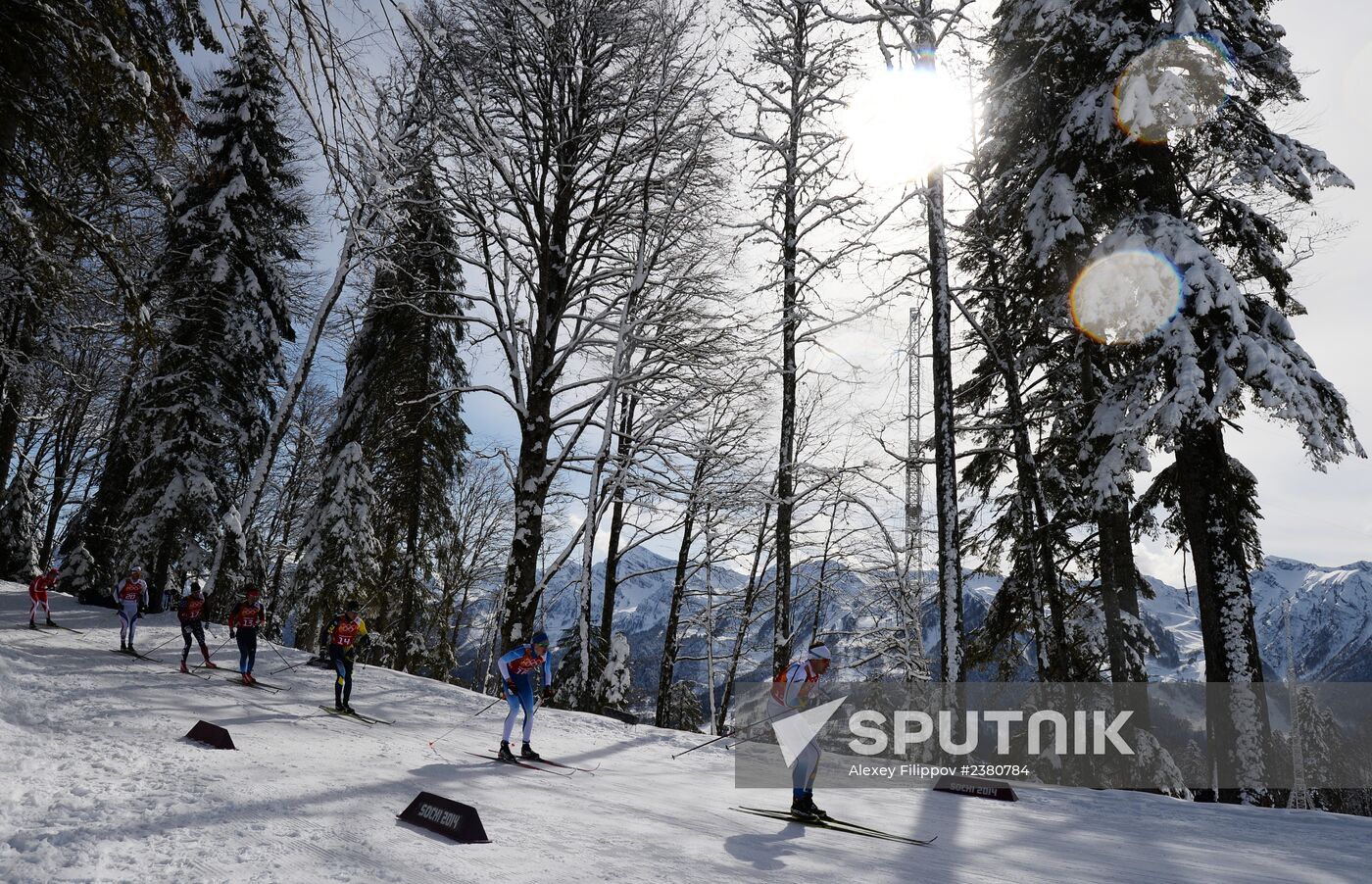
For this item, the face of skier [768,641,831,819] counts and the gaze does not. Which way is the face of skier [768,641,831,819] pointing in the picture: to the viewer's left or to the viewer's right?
to the viewer's right

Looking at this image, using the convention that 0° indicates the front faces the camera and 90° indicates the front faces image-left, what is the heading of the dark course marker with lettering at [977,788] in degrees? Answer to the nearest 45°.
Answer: approximately 0°

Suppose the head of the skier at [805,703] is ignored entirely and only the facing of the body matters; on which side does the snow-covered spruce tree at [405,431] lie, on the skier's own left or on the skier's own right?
on the skier's own left

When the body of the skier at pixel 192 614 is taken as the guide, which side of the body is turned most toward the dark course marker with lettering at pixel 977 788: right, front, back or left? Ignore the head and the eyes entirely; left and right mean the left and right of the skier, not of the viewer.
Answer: front

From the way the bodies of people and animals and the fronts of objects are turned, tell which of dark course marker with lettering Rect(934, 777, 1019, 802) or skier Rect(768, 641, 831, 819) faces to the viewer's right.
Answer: the skier

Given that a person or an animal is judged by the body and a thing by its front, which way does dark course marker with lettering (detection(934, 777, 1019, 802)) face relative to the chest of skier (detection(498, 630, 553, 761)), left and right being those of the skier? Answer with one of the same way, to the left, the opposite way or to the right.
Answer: to the right

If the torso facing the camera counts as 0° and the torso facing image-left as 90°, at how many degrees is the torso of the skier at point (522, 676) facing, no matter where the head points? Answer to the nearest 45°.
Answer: approximately 315°

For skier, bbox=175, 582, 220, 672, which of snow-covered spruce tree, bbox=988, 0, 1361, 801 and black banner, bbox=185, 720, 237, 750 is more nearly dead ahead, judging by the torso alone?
the snow-covered spruce tree

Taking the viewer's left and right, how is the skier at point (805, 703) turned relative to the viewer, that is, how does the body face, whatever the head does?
facing to the right of the viewer

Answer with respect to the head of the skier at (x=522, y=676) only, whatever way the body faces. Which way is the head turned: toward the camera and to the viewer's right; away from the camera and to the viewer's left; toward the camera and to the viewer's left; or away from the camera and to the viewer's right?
toward the camera and to the viewer's right

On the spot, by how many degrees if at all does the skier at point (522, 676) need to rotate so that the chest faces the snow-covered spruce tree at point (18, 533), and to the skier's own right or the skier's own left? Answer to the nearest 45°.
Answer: approximately 180°

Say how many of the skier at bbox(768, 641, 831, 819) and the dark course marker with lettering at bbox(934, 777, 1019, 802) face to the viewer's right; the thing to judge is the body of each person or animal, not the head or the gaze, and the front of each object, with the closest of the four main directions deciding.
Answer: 1

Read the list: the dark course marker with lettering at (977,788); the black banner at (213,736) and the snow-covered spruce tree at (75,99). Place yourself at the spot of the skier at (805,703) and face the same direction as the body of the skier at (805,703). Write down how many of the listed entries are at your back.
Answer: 2

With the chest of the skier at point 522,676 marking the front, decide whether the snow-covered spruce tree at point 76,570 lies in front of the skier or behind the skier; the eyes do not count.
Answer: behind
